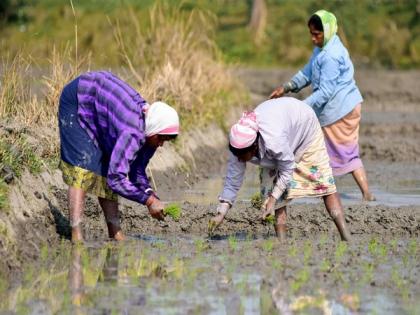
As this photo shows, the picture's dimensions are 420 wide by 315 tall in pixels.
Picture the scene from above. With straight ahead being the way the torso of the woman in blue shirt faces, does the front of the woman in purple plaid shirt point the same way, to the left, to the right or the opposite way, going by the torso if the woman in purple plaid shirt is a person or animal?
the opposite way

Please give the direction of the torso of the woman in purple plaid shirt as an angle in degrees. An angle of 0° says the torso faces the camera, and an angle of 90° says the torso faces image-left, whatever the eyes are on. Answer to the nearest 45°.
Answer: approximately 270°

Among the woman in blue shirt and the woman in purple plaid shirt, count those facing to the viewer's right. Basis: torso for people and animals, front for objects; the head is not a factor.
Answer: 1

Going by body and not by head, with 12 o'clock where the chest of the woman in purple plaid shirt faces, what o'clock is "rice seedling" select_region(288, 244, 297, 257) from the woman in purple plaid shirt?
The rice seedling is roughly at 1 o'clock from the woman in purple plaid shirt.

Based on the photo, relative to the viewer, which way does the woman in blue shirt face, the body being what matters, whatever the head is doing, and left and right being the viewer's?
facing to the left of the viewer

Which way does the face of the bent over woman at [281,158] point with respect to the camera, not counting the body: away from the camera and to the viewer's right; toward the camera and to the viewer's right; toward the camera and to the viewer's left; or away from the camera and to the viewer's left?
toward the camera and to the viewer's left

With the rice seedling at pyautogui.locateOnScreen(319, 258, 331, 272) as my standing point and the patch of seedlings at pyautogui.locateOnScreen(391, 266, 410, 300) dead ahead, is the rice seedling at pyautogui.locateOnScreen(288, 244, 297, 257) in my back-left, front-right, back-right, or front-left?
back-left

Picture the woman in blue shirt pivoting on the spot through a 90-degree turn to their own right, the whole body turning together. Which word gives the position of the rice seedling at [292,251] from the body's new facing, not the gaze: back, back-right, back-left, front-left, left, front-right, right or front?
back

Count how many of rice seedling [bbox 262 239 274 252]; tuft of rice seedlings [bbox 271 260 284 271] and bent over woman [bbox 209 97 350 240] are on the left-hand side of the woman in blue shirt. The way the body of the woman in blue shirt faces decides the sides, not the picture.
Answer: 3

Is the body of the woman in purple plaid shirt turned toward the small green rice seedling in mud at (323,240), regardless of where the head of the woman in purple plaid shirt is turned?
yes

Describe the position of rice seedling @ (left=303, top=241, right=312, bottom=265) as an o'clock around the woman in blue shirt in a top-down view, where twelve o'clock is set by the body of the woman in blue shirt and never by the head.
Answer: The rice seedling is roughly at 9 o'clock from the woman in blue shirt.

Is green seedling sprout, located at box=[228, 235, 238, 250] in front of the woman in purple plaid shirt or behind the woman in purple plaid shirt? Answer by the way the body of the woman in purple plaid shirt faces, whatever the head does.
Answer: in front
